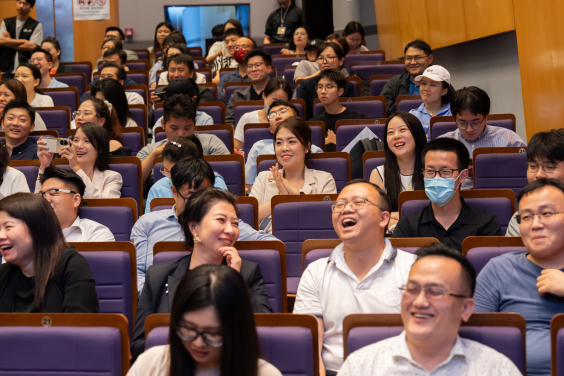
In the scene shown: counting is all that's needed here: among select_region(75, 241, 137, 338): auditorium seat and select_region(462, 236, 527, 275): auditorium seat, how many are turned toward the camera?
2

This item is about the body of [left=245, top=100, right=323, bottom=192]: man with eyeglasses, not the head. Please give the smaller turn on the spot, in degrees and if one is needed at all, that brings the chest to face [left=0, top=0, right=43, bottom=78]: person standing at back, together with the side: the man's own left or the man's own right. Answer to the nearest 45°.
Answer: approximately 135° to the man's own right

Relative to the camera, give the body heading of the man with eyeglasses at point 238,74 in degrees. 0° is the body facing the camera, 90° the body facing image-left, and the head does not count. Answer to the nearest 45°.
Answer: approximately 45°

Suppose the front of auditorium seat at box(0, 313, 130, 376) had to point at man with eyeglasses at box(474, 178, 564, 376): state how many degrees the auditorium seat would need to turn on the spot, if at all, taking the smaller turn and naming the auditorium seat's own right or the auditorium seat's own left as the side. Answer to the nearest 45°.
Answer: approximately 90° to the auditorium seat's own left

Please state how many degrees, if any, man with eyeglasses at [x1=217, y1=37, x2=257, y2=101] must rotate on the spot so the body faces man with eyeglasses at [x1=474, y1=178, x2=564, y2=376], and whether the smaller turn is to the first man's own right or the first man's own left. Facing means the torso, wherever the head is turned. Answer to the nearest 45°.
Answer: approximately 45° to the first man's own left

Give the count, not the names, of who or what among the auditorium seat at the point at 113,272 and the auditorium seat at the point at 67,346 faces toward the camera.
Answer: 2

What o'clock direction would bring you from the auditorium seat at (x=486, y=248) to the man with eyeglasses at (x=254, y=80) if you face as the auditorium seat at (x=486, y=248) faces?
The man with eyeglasses is roughly at 5 o'clock from the auditorium seat.
